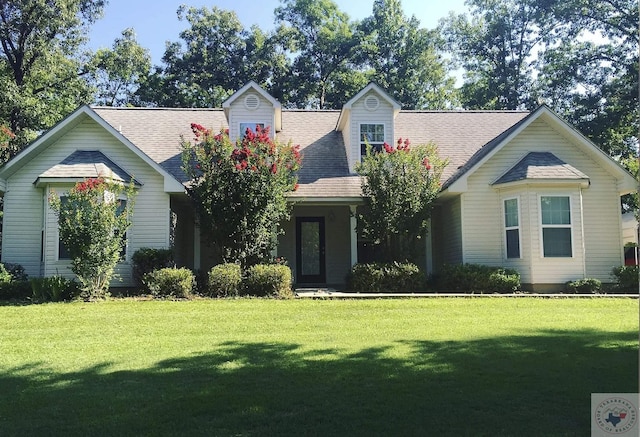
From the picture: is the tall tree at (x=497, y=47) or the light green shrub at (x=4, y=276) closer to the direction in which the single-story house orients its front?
the light green shrub

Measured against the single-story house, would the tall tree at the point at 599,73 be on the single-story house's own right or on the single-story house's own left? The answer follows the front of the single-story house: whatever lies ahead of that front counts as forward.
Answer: on the single-story house's own left

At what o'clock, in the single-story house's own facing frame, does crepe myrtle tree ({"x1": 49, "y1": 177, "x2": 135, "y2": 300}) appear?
The crepe myrtle tree is roughly at 2 o'clock from the single-story house.

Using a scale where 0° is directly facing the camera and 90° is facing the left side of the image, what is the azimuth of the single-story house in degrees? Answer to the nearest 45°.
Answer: approximately 0°

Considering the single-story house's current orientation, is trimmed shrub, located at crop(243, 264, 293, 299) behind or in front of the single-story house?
in front

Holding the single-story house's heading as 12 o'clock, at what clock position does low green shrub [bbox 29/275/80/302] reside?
The low green shrub is roughly at 2 o'clock from the single-story house.

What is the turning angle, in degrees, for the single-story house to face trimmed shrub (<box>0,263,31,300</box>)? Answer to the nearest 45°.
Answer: approximately 90° to its right

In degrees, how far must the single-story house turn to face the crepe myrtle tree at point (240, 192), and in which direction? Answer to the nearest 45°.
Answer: approximately 45° to its right

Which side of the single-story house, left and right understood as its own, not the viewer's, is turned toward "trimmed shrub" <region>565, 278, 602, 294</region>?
left

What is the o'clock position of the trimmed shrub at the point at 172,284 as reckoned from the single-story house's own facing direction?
The trimmed shrub is roughly at 2 o'clock from the single-story house.
